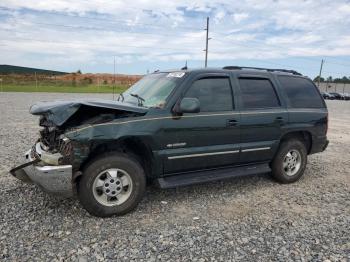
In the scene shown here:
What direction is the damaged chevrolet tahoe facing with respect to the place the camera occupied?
facing the viewer and to the left of the viewer
